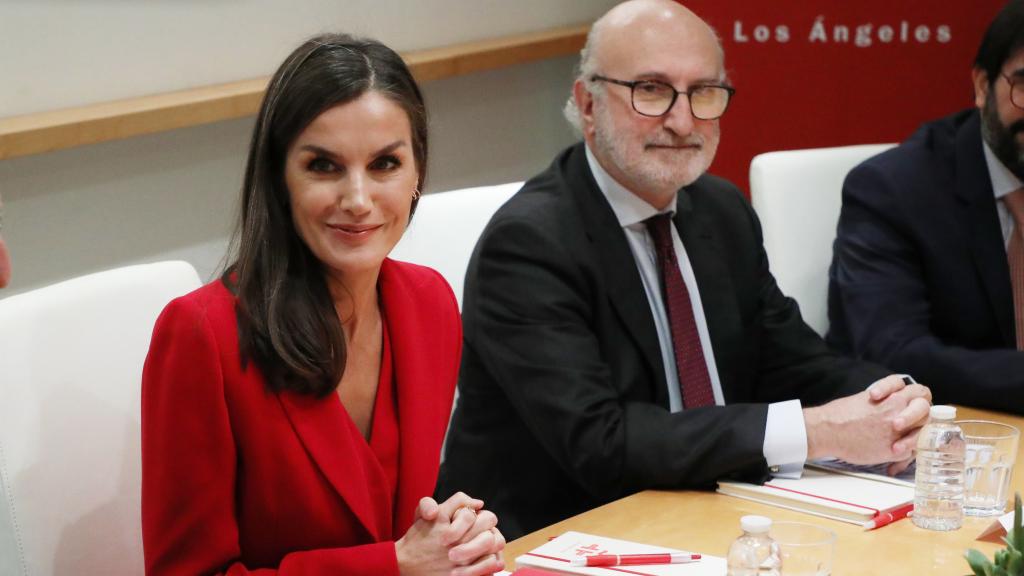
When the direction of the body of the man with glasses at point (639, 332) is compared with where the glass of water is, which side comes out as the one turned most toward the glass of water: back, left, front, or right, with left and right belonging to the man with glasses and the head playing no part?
front

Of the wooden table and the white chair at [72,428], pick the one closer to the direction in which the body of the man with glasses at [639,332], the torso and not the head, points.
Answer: the wooden table

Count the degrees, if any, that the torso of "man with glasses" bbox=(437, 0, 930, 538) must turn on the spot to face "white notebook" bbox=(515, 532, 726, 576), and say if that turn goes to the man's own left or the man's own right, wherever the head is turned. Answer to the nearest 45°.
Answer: approximately 45° to the man's own right

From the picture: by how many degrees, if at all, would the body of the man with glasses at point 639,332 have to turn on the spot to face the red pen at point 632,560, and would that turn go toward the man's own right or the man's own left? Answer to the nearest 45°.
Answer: approximately 45° to the man's own right

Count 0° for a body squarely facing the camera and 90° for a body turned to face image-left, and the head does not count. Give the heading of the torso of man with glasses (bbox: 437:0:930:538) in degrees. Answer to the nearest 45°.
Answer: approximately 315°

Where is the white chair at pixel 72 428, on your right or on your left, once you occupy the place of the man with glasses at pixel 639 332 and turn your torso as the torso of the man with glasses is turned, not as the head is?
on your right

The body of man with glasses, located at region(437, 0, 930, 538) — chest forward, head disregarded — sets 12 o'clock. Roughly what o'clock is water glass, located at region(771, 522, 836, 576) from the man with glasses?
The water glass is roughly at 1 o'clock from the man with glasses.

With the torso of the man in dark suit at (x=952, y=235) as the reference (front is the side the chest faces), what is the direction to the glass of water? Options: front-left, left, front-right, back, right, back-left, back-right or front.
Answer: front-right

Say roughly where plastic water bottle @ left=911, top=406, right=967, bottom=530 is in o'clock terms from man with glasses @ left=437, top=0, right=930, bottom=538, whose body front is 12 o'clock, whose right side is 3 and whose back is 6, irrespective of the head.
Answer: The plastic water bottle is roughly at 12 o'clock from the man with glasses.

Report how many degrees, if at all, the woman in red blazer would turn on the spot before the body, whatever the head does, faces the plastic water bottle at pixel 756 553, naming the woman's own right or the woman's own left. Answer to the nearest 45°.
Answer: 0° — they already face it

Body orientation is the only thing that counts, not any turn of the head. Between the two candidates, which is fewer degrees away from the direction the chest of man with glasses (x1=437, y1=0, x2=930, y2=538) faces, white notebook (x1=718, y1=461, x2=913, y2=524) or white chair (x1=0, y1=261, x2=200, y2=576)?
the white notebook
